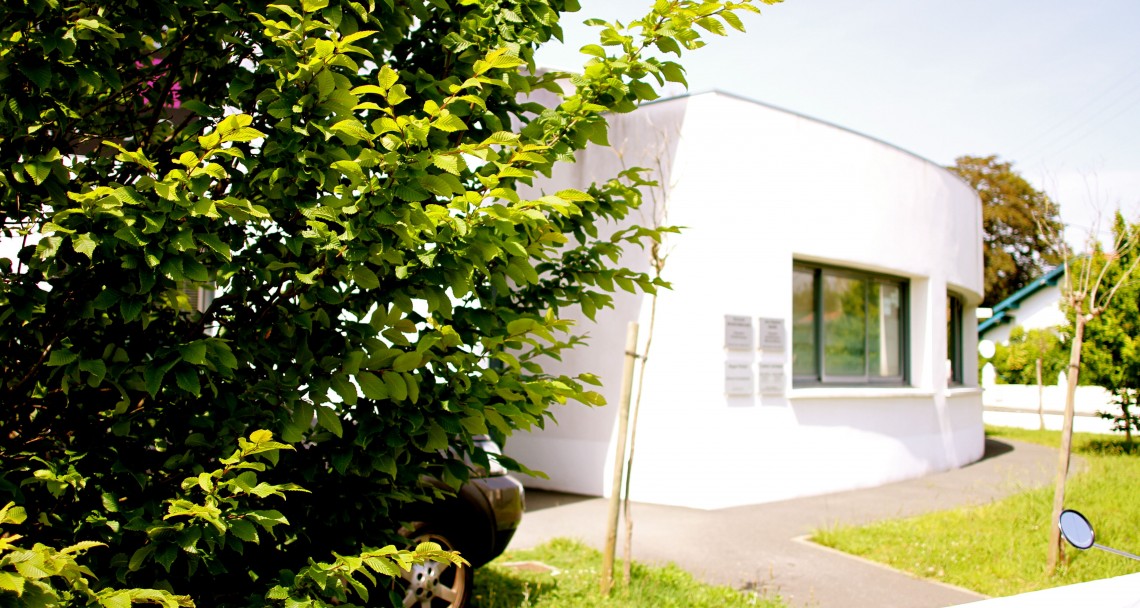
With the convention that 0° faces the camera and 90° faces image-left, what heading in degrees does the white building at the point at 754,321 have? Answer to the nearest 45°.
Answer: approximately 315°

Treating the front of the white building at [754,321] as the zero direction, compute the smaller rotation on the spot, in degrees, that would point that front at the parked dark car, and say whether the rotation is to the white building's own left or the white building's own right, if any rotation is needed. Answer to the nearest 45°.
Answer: approximately 45° to the white building's own right

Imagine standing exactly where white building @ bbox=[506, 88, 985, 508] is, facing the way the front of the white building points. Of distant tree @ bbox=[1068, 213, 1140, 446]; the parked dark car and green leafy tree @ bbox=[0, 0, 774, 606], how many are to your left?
1

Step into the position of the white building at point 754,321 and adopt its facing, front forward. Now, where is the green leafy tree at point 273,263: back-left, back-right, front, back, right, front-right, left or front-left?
front-right

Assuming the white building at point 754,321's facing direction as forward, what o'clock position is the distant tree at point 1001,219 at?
The distant tree is roughly at 8 o'clock from the white building.

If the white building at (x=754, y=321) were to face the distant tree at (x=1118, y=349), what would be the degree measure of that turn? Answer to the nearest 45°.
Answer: approximately 90° to its left

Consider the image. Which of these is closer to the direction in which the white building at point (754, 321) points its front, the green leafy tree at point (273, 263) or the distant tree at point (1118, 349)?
the green leafy tree

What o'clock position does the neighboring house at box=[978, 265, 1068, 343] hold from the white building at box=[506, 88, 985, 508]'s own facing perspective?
The neighboring house is roughly at 8 o'clock from the white building.

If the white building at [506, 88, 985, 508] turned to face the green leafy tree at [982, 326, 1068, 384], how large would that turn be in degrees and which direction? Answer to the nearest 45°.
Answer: approximately 135° to its left

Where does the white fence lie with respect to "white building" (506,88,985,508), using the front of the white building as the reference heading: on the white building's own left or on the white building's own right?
on the white building's own left

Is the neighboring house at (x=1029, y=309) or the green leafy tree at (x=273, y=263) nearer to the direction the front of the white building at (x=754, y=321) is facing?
the green leafy tree

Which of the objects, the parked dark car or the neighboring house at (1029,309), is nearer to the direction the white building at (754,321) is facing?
the parked dark car
